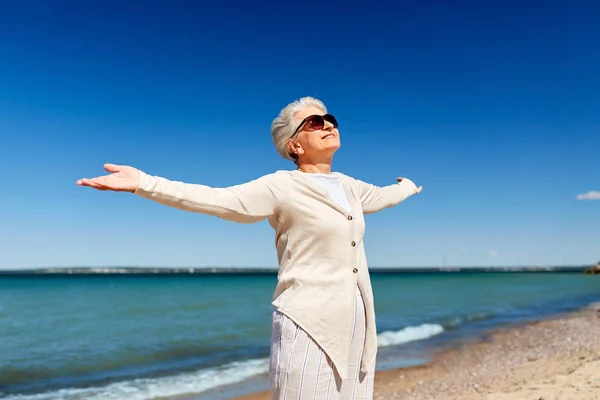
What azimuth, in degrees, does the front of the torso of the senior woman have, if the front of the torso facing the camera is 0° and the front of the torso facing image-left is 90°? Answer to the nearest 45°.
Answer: approximately 315°

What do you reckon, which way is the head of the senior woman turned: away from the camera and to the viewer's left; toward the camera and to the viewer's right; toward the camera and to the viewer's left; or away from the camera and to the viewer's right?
toward the camera and to the viewer's right
